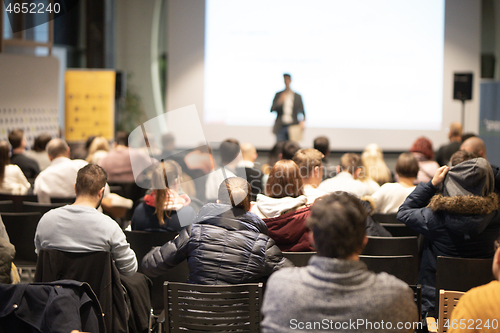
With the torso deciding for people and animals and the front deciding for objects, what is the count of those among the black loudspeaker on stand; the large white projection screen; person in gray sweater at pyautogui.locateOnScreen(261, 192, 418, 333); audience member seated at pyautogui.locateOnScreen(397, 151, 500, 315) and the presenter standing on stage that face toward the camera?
3

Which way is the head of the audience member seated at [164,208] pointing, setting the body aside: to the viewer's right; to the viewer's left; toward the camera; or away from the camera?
away from the camera

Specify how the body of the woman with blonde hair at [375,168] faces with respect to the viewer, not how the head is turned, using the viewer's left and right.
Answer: facing away from the viewer

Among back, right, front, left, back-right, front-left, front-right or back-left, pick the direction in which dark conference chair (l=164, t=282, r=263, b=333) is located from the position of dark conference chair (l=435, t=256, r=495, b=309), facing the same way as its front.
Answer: back-left

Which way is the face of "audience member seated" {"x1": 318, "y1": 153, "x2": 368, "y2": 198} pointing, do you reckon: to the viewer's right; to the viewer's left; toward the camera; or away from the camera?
away from the camera

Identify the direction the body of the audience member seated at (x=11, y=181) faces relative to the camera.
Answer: away from the camera

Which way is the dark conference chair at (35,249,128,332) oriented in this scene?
away from the camera

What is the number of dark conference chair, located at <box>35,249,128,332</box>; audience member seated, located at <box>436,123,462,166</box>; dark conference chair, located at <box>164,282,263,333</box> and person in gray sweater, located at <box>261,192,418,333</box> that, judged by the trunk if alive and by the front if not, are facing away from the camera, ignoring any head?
4

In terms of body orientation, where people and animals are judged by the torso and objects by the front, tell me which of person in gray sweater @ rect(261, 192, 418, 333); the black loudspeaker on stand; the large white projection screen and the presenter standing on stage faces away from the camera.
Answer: the person in gray sweater

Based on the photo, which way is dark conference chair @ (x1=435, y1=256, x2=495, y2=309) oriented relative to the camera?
away from the camera

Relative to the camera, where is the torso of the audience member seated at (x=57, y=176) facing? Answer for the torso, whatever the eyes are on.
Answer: away from the camera

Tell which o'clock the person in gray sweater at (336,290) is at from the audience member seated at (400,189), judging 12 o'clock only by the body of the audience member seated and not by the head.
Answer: The person in gray sweater is roughly at 6 o'clock from the audience member seated.

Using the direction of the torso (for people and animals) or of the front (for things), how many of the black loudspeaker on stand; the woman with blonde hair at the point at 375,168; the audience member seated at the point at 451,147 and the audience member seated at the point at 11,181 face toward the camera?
1

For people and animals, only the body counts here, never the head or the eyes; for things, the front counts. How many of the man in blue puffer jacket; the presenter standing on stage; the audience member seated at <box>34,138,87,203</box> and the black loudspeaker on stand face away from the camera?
2

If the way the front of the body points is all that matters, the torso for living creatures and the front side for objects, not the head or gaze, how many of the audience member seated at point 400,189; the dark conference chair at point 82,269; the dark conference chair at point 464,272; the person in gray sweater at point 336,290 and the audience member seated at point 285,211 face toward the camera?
0

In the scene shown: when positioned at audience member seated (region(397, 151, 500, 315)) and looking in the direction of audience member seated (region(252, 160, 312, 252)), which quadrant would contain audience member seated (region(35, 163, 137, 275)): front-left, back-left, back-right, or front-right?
front-left

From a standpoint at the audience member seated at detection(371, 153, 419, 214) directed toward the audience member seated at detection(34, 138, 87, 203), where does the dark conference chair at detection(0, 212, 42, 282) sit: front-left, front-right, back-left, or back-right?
front-left

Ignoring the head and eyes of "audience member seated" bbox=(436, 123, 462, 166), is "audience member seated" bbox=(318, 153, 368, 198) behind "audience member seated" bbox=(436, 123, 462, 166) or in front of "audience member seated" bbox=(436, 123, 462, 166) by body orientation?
behind

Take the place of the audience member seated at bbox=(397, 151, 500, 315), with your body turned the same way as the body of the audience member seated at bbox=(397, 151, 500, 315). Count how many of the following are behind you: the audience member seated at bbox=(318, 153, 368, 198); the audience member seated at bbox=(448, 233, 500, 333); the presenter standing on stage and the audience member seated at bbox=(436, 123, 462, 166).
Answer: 1
